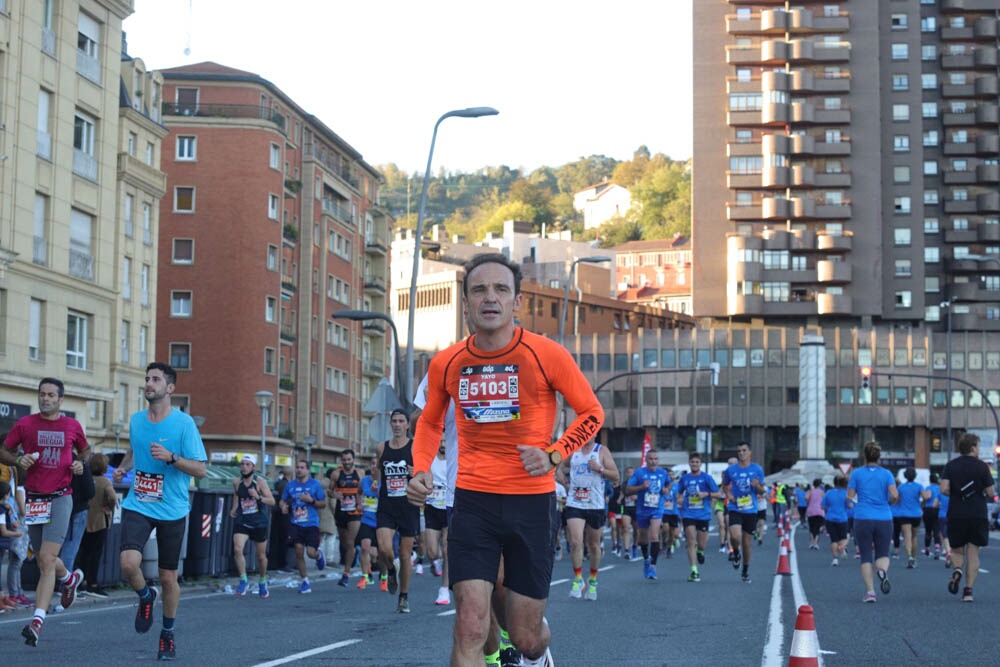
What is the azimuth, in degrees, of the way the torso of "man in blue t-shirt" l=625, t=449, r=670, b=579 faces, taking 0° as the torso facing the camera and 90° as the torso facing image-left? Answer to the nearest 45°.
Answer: approximately 0°

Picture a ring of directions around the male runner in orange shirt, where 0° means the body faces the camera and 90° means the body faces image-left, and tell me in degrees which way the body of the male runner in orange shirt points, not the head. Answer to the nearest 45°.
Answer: approximately 0°

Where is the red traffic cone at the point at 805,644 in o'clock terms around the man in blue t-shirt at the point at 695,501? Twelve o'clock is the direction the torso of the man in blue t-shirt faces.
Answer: The red traffic cone is roughly at 12 o'clock from the man in blue t-shirt.

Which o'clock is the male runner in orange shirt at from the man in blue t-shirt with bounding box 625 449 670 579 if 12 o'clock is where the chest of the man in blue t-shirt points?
The male runner in orange shirt is roughly at 12 o'clock from the man in blue t-shirt.

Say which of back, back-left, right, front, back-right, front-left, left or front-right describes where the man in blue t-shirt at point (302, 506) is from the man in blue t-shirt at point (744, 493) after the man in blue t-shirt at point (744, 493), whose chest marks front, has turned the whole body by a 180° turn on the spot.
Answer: left

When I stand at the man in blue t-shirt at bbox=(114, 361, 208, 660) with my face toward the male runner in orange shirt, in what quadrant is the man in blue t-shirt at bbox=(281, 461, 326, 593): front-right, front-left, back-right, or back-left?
back-left
